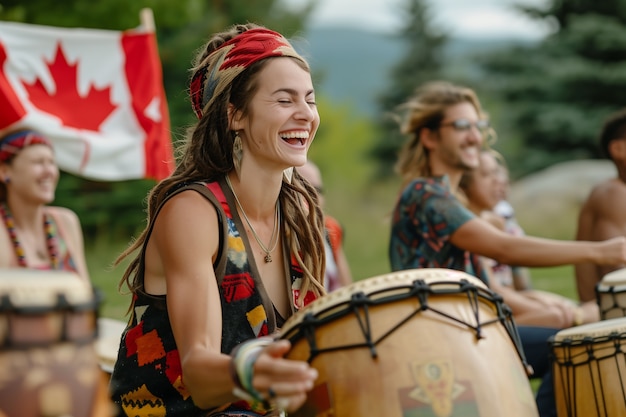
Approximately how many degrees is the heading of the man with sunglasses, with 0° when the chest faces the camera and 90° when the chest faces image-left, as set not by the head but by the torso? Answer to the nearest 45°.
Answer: approximately 270°

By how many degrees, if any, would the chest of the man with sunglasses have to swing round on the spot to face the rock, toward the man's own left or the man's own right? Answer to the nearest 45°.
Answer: approximately 90° to the man's own left

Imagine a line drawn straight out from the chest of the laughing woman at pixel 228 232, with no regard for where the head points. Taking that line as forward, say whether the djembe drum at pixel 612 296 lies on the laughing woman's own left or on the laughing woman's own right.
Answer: on the laughing woman's own left

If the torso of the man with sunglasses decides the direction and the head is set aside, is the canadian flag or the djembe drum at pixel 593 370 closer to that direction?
the djembe drum

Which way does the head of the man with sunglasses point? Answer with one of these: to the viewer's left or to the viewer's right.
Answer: to the viewer's right

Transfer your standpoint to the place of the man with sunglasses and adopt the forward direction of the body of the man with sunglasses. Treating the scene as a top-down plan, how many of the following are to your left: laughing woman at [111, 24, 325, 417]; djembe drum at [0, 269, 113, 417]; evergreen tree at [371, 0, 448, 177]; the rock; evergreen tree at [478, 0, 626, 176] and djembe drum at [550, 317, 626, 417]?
3

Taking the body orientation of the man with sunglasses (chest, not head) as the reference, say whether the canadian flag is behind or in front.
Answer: behind

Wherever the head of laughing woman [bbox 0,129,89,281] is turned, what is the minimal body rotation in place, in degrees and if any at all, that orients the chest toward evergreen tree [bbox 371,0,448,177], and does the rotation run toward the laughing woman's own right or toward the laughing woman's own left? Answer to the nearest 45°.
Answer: approximately 90° to the laughing woman's own left
